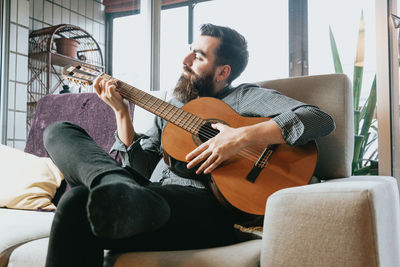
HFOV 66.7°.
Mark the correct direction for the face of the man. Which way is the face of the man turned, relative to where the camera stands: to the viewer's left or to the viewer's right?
to the viewer's left

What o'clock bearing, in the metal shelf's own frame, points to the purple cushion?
The purple cushion is roughly at 1 o'clock from the metal shelf.

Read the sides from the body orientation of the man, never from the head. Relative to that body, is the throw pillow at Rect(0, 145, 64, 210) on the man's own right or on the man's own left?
on the man's own right

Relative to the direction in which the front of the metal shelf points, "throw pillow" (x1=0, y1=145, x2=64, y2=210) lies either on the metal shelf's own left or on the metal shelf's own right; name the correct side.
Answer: on the metal shelf's own right
